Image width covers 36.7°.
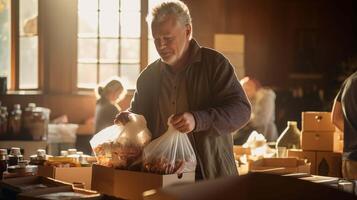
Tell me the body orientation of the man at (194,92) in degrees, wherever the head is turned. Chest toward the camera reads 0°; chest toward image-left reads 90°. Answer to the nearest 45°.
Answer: approximately 45°

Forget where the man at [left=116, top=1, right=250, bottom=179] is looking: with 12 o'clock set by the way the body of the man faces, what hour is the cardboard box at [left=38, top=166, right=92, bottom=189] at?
The cardboard box is roughly at 2 o'clock from the man.

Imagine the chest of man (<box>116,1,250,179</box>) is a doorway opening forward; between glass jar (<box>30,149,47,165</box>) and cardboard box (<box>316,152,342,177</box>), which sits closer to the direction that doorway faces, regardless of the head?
the glass jar

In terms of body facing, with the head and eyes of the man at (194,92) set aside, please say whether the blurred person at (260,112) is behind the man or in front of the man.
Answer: behind

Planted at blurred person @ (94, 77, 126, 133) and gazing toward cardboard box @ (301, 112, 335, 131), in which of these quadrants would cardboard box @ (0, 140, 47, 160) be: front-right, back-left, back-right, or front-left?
front-right

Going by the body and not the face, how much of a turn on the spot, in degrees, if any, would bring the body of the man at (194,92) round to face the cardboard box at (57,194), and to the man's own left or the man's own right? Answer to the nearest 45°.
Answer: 0° — they already face it

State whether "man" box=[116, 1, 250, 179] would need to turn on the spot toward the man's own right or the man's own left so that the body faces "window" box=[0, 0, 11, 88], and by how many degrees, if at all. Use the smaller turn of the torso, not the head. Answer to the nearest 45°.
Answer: approximately 90° to the man's own right

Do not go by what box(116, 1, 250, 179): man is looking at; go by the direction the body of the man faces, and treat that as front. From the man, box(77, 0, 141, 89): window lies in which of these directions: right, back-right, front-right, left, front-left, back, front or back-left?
back-right

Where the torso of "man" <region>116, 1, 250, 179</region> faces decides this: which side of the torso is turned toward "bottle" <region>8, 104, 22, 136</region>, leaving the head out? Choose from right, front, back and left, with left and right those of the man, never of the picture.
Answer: right

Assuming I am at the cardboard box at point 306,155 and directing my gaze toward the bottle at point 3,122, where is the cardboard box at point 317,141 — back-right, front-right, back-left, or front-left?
back-right

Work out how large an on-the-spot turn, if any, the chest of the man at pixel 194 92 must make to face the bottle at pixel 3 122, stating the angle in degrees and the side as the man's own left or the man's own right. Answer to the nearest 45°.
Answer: approximately 90° to the man's own right

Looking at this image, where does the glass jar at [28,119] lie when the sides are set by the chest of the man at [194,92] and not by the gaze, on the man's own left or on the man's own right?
on the man's own right

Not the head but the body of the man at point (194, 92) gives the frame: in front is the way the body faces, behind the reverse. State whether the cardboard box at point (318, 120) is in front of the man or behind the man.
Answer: behind
